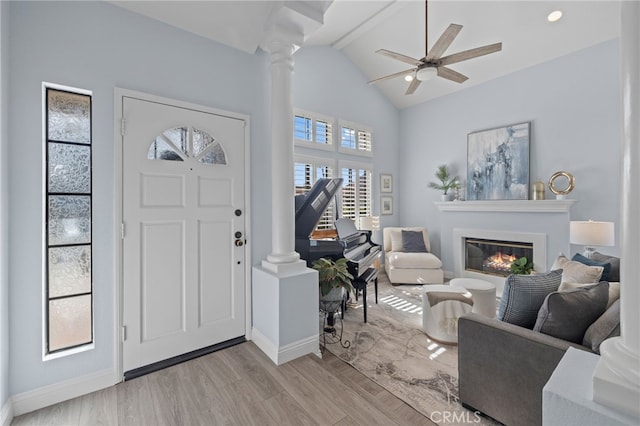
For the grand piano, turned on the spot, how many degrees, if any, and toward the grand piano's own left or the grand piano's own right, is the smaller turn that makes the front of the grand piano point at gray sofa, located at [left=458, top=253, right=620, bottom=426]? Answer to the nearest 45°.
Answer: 0° — it already faces it

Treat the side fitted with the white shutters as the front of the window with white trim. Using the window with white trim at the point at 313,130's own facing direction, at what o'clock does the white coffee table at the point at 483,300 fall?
The white coffee table is roughly at 12 o'clock from the window with white trim.

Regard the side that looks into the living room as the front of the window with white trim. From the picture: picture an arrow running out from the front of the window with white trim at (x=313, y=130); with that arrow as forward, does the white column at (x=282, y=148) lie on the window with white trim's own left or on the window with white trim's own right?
on the window with white trim's own right

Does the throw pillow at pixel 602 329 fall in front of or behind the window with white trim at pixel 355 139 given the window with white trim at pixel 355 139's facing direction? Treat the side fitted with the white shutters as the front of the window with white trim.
in front

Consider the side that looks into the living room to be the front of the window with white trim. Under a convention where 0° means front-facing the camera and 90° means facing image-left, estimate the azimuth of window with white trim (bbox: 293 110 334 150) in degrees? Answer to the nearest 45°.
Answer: approximately 315°

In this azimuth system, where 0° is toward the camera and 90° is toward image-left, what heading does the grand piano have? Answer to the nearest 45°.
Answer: approximately 315°

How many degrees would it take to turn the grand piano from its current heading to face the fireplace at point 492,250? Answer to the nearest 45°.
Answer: approximately 90° to its left
